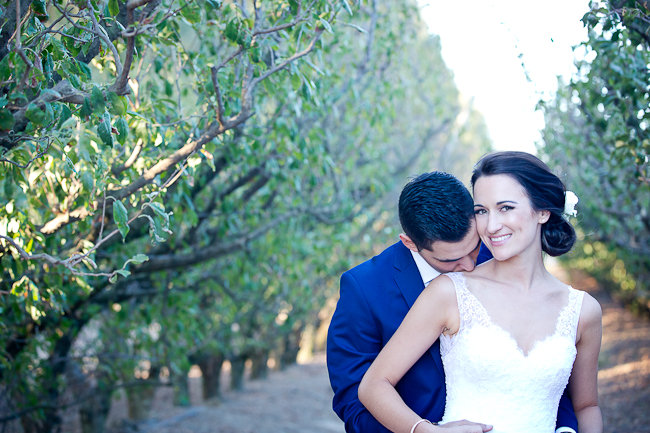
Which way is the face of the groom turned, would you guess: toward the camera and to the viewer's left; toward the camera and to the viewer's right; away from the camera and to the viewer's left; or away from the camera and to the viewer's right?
toward the camera and to the viewer's right

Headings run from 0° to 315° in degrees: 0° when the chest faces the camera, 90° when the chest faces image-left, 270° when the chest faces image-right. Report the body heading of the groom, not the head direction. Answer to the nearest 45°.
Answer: approximately 315°

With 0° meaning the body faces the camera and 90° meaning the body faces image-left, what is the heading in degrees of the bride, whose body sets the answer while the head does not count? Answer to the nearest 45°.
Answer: approximately 0°
